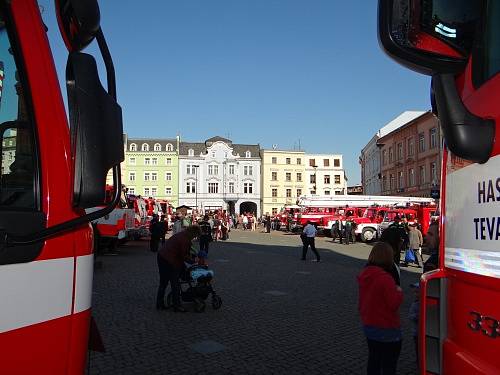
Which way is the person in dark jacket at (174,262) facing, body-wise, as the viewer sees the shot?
to the viewer's right

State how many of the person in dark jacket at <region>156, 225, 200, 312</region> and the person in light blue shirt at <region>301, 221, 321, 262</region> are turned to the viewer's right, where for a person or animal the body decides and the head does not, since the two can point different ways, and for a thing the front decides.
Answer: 1

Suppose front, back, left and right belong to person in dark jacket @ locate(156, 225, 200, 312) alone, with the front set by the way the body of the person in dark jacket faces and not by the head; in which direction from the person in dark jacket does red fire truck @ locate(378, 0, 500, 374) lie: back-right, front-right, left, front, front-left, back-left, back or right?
right

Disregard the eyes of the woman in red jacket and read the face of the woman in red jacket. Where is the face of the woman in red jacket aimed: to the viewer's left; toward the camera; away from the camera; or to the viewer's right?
away from the camera

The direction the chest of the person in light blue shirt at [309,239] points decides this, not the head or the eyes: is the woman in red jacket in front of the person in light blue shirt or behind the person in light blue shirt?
behind

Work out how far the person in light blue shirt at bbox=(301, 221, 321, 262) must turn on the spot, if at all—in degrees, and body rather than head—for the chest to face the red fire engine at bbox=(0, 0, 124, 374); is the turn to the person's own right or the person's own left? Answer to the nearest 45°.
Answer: approximately 135° to the person's own left

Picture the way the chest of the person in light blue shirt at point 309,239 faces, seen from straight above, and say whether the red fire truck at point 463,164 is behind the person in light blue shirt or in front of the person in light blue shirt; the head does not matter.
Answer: behind

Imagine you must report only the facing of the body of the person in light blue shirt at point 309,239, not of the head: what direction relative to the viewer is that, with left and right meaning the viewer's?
facing away from the viewer and to the left of the viewer
